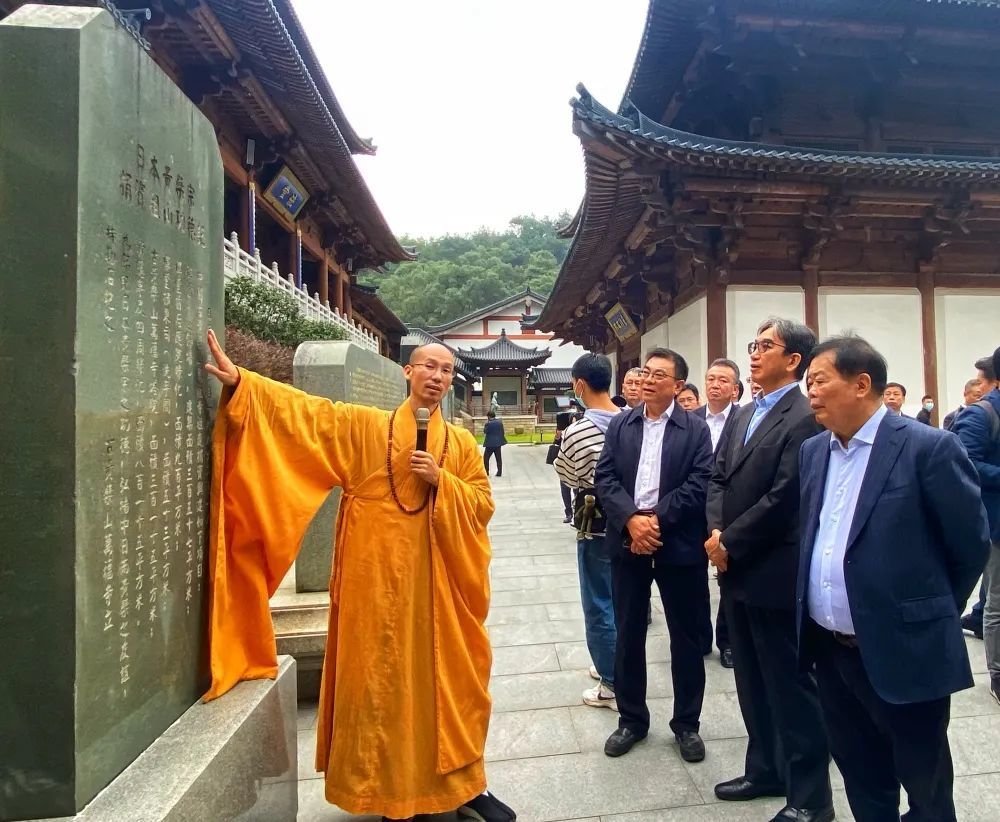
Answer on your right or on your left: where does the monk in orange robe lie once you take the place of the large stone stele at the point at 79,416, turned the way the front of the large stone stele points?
on your left

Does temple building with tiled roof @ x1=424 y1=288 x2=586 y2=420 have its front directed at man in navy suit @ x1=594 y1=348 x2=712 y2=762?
yes

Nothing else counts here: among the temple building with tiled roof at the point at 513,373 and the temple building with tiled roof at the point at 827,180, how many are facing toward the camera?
1

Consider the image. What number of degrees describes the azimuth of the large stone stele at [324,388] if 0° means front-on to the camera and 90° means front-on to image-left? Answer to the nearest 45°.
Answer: approximately 315°

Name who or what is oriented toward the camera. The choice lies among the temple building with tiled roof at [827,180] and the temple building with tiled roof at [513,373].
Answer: the temple building with tiled roof at [513,373]

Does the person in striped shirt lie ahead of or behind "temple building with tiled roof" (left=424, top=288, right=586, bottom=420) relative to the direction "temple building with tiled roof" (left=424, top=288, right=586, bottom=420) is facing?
ahead

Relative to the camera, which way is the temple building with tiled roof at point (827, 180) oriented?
to the viewer's left

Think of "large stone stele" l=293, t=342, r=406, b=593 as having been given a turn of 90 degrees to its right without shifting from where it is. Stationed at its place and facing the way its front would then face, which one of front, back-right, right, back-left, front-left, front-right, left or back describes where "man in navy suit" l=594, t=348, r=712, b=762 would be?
left

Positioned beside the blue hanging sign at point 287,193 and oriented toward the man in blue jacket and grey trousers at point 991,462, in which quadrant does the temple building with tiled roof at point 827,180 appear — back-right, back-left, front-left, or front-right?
front-left

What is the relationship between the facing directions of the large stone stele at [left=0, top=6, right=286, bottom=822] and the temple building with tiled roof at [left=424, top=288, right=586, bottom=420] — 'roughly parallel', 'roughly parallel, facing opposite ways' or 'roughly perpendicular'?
roughly perpendicular

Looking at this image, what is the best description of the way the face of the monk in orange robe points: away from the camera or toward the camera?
toward the camera

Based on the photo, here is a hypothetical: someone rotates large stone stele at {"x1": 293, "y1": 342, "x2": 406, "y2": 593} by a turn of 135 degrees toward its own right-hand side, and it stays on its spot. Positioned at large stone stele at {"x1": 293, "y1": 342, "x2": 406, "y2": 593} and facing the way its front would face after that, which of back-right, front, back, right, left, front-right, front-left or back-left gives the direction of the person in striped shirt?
back-left

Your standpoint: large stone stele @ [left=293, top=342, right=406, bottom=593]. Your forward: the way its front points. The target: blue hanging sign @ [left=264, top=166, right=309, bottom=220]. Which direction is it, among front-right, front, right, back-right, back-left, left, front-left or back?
back-left

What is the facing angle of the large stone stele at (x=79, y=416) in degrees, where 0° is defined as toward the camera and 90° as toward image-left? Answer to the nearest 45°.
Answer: approximately 315°

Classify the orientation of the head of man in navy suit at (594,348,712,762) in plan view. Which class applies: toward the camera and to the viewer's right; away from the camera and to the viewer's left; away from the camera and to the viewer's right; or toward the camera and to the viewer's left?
toward the camera and to the viewer's left
